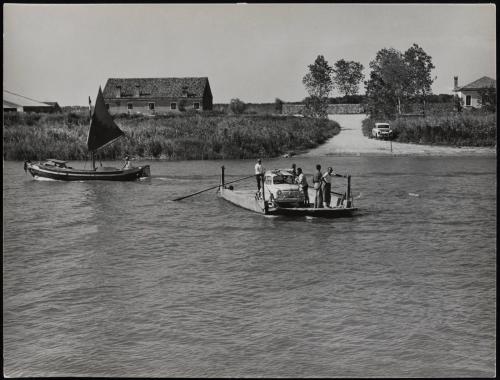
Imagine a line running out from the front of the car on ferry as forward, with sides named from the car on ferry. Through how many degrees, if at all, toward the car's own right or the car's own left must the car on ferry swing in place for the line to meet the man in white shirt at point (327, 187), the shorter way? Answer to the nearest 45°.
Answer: approximately 45° to the car's own left

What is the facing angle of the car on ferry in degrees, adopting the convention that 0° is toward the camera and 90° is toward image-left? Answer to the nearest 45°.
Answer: approximately 315°
